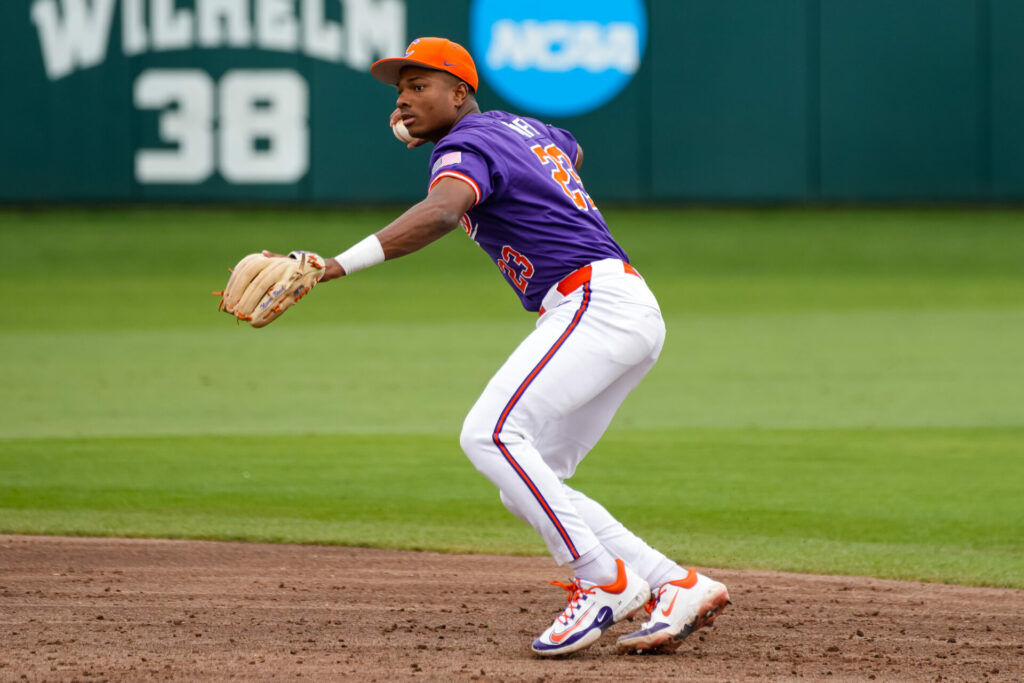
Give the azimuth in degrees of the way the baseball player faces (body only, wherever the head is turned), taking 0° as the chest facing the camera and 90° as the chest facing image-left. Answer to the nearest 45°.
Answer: approximately 90°
